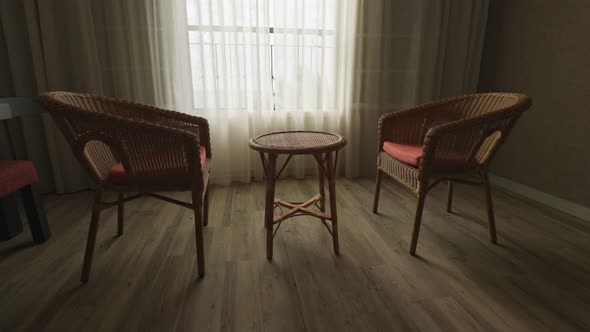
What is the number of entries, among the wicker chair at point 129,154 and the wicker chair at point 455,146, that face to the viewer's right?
1

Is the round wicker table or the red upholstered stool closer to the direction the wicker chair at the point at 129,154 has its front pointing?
the round wicker table

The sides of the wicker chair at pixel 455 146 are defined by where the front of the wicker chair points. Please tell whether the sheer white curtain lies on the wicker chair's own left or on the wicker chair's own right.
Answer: on the wicker chair's own right

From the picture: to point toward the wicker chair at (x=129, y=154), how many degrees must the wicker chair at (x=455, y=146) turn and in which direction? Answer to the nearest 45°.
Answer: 0° — it already faces it

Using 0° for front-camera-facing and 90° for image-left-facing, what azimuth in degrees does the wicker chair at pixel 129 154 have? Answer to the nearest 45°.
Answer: approximately 270°
